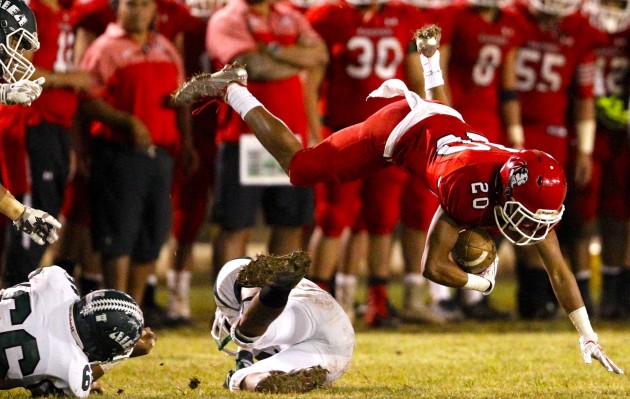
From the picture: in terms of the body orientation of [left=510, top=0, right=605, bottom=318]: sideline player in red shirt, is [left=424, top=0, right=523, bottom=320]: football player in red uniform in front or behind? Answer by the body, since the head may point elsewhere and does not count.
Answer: in front

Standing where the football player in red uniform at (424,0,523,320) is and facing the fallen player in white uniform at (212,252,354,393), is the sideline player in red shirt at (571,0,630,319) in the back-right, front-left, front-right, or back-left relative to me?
back-left

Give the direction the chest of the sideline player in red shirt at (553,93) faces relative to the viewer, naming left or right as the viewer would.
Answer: facing the viewer and to the left of the viewer
